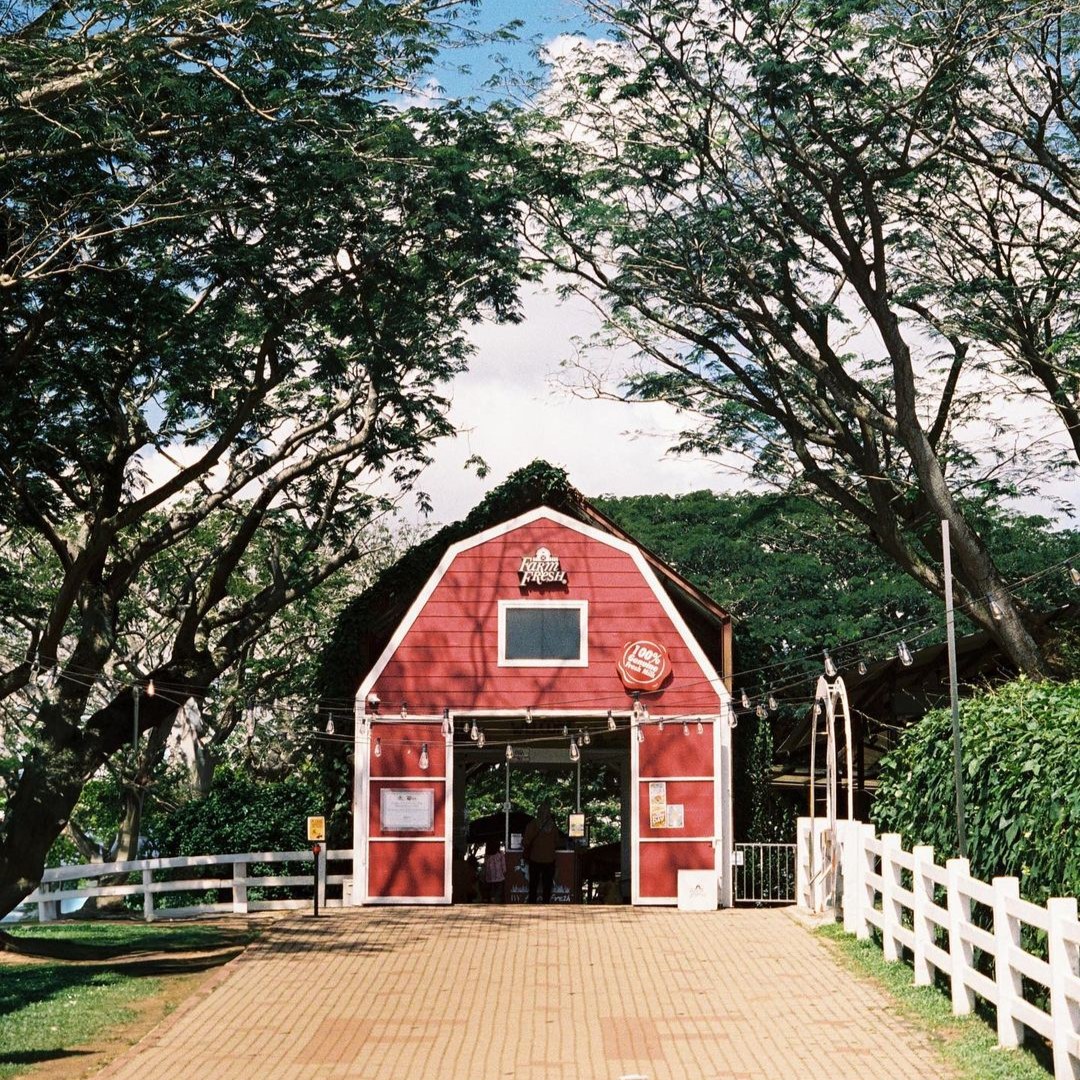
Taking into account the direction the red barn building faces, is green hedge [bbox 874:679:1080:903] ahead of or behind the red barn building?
ahead

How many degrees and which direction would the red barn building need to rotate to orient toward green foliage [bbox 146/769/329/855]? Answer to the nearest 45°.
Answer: approximately 135° to its right

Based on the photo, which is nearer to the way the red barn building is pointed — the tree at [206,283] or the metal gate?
the tree

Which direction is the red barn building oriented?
toward the camera
